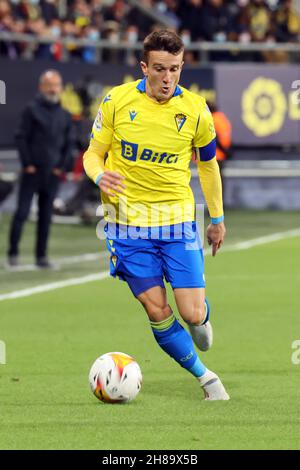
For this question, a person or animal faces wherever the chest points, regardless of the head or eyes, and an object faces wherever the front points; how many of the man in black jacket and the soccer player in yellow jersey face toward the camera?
2

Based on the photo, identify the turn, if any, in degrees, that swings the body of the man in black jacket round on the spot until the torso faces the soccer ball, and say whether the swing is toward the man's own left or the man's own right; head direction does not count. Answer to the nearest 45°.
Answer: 0° — they already face it

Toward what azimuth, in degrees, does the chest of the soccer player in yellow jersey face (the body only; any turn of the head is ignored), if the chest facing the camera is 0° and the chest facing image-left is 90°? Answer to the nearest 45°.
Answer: approximately 0°

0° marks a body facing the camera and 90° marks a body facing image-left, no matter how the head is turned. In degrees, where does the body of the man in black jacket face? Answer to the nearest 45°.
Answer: approximately 0°

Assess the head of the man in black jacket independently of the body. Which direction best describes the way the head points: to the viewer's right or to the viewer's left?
to the viewer's right

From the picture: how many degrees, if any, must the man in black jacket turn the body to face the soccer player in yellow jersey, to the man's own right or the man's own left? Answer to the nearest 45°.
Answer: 0° — they already face them

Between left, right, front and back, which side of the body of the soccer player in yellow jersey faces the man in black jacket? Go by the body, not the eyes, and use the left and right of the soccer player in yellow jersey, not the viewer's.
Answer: back
